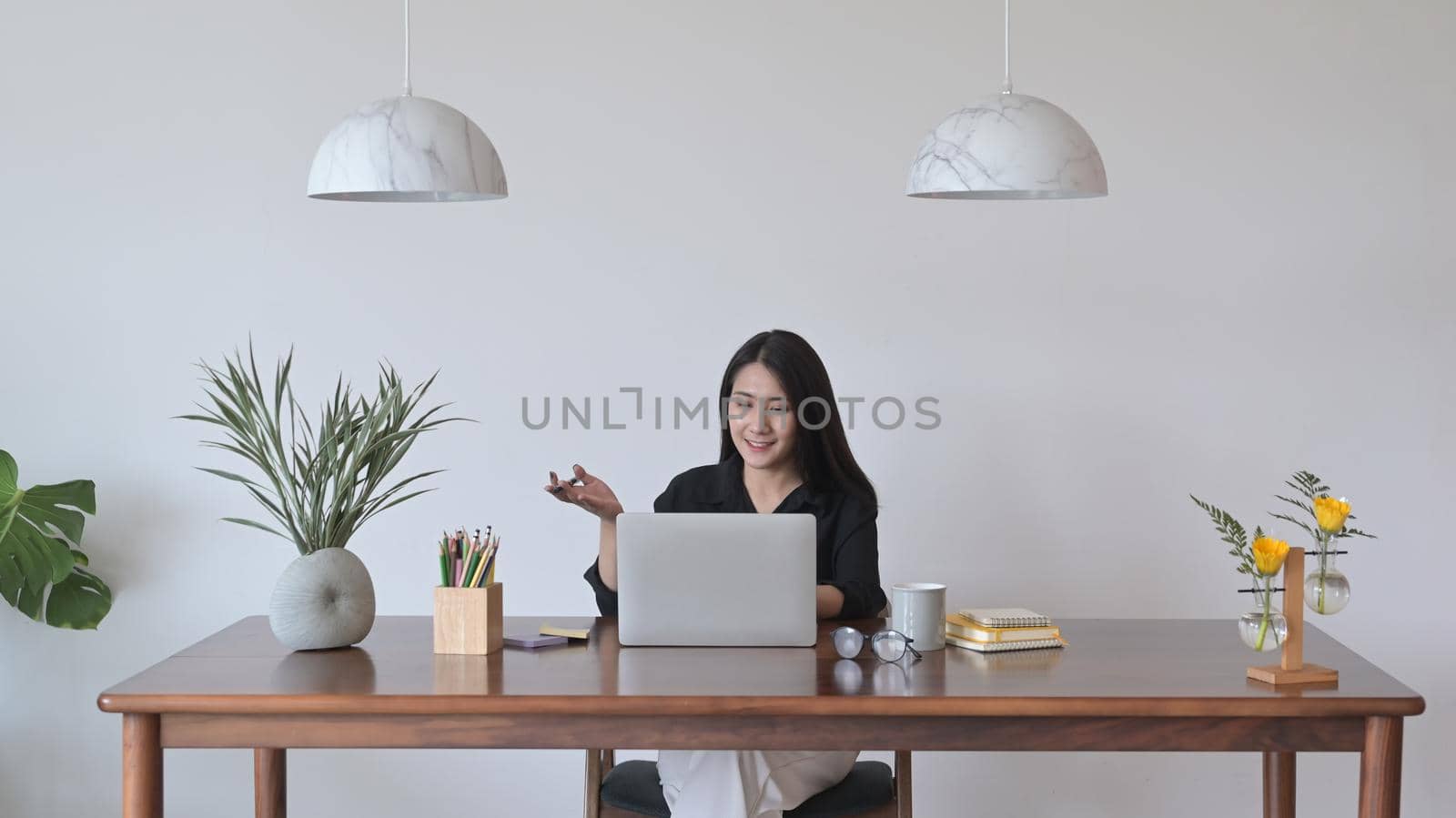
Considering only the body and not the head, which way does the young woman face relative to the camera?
toward the camera

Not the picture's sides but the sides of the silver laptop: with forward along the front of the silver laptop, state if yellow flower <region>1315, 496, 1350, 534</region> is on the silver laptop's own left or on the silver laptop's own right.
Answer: on the silver laptop's own right

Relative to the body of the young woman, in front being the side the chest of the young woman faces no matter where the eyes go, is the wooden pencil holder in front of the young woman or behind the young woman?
in front

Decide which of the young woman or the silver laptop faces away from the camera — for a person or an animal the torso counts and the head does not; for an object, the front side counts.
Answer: the silver laptop

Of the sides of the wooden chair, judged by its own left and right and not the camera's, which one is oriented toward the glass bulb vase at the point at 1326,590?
left

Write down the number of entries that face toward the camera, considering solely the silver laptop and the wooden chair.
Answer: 1

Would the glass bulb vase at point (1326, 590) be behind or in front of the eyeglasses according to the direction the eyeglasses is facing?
behind

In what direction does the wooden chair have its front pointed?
toward the camera

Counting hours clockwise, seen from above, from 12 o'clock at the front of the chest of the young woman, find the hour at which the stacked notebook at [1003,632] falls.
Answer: The stacked notebook is roughly at 11 o'clock from the young woman.

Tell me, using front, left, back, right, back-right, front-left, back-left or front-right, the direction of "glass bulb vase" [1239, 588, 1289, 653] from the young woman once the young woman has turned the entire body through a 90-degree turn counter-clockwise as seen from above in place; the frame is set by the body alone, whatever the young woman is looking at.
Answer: front-right

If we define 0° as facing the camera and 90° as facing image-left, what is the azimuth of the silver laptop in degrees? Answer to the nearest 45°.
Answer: approximately 180°

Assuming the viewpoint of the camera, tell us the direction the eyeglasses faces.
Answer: facing the viewer and to the left of the viewer

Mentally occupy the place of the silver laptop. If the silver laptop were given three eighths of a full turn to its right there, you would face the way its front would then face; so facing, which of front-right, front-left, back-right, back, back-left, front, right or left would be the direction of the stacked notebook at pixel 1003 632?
front-left
